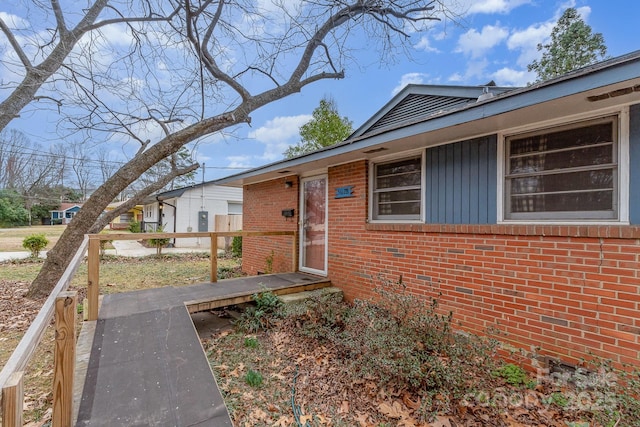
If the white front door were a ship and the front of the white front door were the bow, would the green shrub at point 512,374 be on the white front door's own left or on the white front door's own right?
on the white front door's own left

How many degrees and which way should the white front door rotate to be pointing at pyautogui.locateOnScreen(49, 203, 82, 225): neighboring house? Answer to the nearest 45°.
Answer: approximately 90° to its right

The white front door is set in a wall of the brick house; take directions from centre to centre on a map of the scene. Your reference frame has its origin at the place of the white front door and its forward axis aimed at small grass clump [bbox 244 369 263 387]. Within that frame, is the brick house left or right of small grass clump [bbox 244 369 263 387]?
left

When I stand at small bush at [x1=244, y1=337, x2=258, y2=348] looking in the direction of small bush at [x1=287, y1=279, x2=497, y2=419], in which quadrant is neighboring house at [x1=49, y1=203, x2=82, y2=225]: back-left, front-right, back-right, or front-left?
back-left

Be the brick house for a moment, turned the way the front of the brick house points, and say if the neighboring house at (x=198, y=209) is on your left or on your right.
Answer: on your right

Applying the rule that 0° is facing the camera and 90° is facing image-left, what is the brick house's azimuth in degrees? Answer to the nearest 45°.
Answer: approximately 45°

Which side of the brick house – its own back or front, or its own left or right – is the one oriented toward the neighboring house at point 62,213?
right

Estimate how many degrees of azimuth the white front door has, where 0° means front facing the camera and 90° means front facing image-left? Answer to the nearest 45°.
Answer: approximately 45°
